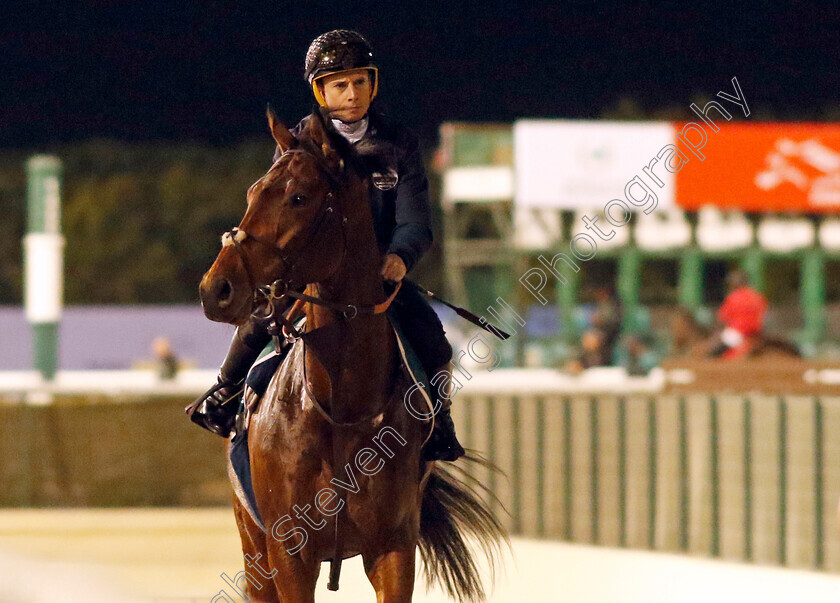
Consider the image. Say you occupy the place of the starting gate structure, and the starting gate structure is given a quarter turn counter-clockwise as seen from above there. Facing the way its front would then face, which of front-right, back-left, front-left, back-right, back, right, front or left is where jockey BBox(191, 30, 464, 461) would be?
right

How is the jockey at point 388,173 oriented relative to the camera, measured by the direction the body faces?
toward the camera

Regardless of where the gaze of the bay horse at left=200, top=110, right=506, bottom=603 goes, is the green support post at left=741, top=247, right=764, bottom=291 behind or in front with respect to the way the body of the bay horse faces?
behind

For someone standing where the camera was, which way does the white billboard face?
facing the viewer

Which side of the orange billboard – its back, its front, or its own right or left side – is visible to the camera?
front

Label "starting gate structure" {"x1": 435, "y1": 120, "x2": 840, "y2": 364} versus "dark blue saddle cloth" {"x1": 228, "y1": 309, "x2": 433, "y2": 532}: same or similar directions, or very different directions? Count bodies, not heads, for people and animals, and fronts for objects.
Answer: same or similar directions

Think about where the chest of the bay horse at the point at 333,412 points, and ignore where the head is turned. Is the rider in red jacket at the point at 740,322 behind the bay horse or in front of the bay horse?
behind

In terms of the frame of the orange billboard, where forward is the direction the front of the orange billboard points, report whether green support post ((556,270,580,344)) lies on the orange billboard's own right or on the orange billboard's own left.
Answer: on the orange billboard's own right

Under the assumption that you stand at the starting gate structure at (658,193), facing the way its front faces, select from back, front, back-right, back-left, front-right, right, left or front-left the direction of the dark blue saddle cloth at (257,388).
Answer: front

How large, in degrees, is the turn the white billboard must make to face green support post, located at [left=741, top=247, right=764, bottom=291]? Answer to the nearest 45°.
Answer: approximately 90° to its left

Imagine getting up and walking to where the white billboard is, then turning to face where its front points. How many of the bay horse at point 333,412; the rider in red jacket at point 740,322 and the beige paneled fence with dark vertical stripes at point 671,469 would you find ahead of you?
3
